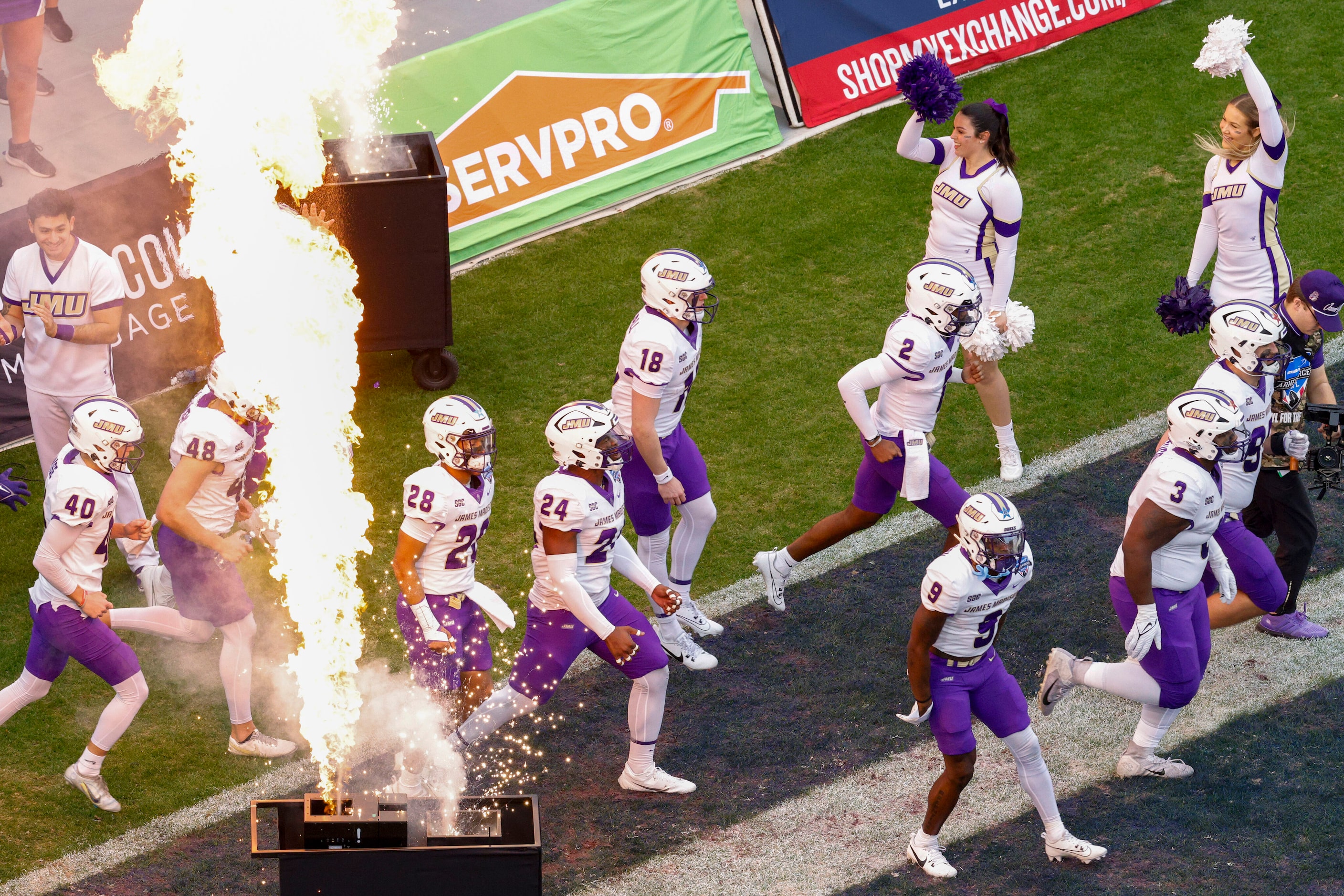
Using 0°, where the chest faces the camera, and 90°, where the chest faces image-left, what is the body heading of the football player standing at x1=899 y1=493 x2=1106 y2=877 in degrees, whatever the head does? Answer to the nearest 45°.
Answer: approximately 315°

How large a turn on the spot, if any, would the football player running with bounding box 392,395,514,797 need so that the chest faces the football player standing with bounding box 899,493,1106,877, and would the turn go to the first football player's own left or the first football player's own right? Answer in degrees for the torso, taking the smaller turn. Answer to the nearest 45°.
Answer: approximately 45° to the first football player's own left

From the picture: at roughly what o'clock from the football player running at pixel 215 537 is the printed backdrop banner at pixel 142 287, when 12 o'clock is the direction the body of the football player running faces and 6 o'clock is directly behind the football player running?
The printed backdrop banner is roughly at 9 o'clock from the football player running.

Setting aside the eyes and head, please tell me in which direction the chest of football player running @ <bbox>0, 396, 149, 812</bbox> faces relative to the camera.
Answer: to the viewer's right

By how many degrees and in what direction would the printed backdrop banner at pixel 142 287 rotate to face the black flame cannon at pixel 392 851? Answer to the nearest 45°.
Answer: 0° — it already faces it

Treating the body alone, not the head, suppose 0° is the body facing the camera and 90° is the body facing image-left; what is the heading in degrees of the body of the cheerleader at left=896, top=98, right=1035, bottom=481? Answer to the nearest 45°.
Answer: approximately 45°

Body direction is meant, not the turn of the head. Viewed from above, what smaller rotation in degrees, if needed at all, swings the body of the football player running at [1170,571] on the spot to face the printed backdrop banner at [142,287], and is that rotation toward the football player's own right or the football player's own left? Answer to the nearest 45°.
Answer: approximately 180°
